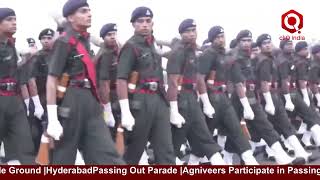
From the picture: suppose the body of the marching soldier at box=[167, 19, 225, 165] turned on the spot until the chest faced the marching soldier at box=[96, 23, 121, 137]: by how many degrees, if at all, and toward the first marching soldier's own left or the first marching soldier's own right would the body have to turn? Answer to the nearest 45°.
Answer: approximately 135° to the first marching soldier's own right

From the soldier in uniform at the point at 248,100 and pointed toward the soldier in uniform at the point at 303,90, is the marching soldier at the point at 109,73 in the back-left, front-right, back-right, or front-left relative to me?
back-left

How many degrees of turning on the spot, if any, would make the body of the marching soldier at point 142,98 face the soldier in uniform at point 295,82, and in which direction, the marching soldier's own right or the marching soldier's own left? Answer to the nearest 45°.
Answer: approximately 90° to the marching soldier's own left

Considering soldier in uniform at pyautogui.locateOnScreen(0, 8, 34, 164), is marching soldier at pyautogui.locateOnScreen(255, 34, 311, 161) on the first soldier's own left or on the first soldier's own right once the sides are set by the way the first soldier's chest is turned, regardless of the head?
on the first soldier's own left
